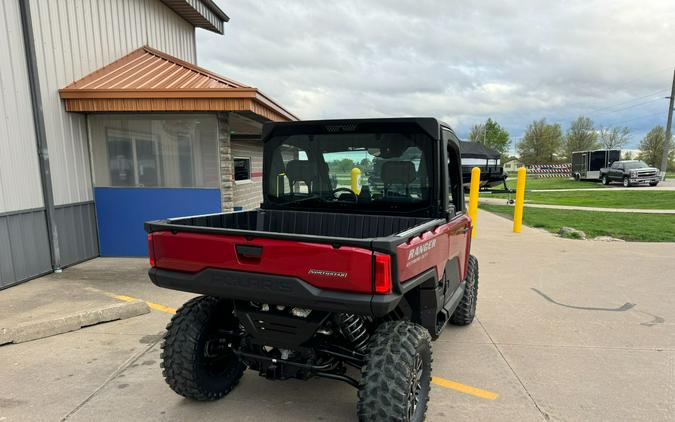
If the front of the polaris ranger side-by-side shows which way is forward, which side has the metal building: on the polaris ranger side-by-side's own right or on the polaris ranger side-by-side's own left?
on the polaris ranger side-by-side's own left

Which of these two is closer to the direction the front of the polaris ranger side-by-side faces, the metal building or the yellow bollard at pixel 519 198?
the yellow bollard

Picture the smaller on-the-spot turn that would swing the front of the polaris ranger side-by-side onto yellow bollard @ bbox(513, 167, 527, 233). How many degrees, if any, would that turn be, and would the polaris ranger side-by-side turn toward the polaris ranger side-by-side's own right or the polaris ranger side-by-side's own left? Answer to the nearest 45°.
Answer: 0° — it already faces it

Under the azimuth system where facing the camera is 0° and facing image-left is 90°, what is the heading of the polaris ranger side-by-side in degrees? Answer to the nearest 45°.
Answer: approximately 225°

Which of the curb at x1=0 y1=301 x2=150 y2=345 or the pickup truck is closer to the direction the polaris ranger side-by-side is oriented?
the pickup truck

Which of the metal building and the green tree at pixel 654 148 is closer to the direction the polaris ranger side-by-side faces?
the green tree

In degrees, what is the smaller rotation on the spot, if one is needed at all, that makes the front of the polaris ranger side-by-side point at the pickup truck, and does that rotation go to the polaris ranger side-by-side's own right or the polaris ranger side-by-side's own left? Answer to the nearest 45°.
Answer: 0° — it already faces it

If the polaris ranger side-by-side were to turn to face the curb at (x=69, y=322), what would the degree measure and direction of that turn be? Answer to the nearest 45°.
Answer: approximately 90° to its left

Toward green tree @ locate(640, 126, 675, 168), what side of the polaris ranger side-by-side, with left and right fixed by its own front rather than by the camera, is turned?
front
